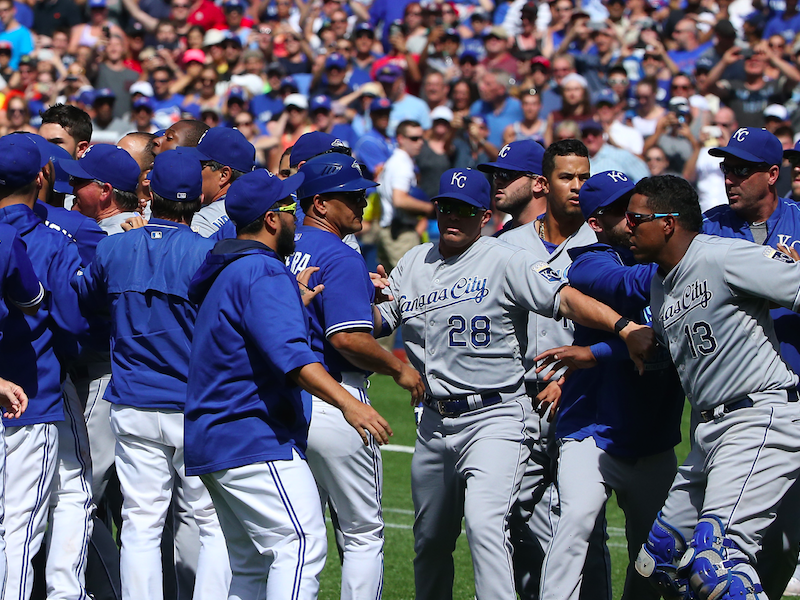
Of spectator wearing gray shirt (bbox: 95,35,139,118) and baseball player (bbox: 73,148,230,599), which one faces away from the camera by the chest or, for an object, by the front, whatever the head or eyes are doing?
the baseball player

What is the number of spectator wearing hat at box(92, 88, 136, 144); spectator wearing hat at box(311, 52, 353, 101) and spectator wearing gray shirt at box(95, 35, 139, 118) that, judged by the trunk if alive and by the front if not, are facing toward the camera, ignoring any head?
3

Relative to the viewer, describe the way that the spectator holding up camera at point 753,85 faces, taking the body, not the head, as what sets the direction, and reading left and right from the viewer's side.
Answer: facing the viewer

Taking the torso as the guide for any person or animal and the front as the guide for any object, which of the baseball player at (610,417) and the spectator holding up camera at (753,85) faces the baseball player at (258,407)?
the spectator holding up camera

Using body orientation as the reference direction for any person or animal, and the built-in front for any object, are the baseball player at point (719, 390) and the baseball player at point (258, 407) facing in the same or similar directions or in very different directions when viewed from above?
very different directions

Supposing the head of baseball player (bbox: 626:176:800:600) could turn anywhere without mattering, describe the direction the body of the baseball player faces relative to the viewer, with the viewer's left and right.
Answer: facing the viewer and to the left of the viewer

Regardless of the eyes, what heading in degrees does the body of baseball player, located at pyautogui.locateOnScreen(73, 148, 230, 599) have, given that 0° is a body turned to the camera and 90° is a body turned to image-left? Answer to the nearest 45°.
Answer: approximately 180°

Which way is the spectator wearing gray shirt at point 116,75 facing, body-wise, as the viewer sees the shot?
toward the camera

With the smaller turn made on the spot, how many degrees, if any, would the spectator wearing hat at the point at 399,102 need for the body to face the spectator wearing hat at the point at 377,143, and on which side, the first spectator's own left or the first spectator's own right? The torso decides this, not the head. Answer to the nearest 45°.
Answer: approximately 45° to the first spectator's own left

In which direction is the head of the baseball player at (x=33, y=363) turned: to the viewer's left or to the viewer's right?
to the viewer's right

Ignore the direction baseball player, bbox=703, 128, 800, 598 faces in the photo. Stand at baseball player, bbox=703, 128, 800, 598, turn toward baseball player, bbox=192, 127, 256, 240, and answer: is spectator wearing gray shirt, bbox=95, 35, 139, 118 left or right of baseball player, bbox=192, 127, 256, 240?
right

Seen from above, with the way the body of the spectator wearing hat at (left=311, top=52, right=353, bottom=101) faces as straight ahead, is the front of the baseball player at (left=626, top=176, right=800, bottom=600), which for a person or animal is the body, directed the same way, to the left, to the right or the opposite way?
to the right

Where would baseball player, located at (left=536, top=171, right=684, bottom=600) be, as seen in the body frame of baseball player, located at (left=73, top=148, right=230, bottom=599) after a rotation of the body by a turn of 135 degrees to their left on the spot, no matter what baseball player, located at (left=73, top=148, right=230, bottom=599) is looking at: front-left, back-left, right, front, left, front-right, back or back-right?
back-left

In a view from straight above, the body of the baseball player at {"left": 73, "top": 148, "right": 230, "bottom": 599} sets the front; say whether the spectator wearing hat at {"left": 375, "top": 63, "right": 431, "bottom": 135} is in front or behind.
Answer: in front

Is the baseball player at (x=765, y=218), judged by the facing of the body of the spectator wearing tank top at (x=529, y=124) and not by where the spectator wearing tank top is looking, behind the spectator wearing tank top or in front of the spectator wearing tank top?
in front

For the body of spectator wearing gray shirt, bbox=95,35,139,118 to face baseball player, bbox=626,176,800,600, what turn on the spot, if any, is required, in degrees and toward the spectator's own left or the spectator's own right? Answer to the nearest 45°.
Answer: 0° — they already face them
